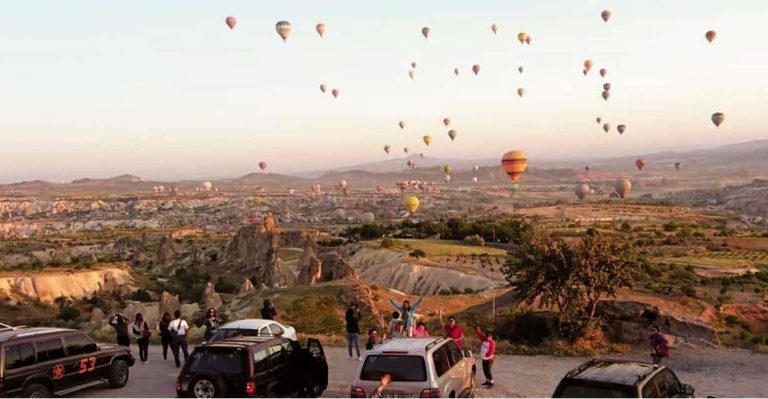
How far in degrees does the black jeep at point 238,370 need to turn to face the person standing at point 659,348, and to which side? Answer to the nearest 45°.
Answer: approximately 45° to its right

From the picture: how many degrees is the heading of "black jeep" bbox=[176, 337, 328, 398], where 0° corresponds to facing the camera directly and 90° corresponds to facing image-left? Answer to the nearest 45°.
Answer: approximately 225°

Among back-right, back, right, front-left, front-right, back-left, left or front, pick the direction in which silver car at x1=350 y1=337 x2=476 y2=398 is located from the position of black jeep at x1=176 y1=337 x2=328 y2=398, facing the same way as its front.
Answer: right

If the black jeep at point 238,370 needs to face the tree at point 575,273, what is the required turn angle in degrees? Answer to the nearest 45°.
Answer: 0° — it already faces it

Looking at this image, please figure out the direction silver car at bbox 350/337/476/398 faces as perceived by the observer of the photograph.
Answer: facing away from the viewer and to the right of the viewer

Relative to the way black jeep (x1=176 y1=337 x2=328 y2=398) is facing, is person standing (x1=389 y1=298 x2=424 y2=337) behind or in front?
in front

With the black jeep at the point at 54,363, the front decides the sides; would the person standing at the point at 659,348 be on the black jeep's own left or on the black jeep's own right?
on the black jeep's own right

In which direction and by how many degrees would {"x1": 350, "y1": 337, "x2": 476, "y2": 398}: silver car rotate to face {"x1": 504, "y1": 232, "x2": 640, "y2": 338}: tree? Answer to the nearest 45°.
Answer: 0° — it already faces it

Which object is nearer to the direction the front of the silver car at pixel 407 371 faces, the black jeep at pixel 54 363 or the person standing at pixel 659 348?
the person standing
